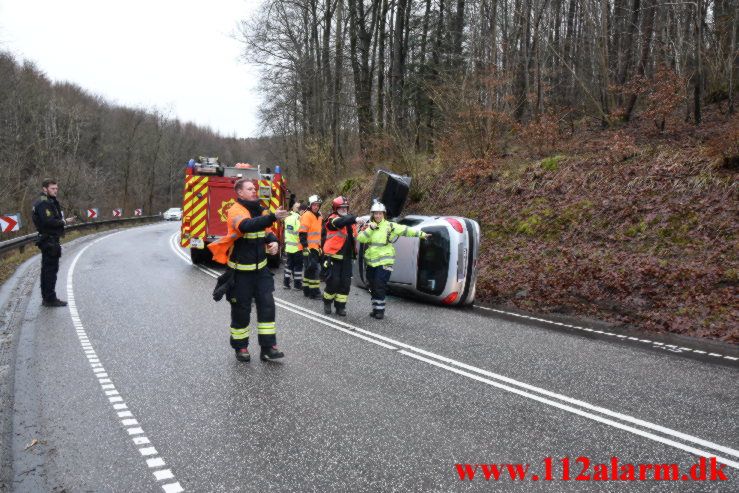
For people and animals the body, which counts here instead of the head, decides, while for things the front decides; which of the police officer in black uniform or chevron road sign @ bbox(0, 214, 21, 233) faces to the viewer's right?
the police officer in black uniform

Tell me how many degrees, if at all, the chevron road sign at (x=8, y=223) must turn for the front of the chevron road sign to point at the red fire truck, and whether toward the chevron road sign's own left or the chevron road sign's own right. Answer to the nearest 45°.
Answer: approximately 45° to the chevron road sign's own left

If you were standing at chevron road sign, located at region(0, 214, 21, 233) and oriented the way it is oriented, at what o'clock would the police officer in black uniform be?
The police officer in black uniform is roughly at 12 o'clock from the chevron road sign.

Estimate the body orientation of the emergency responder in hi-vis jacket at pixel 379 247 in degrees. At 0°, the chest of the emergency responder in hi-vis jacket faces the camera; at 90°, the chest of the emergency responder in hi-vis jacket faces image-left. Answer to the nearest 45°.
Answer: approximately 0°

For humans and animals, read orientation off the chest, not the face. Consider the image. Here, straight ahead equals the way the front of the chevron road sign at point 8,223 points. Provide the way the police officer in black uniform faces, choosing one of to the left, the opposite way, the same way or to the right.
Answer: to the left

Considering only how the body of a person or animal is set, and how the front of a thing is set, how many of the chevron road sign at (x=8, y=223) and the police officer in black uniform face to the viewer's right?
1

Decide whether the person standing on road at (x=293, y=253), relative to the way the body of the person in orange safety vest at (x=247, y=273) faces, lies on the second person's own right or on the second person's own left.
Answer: on the second person's own left

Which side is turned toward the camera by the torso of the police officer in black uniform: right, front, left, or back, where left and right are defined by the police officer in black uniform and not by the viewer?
right
